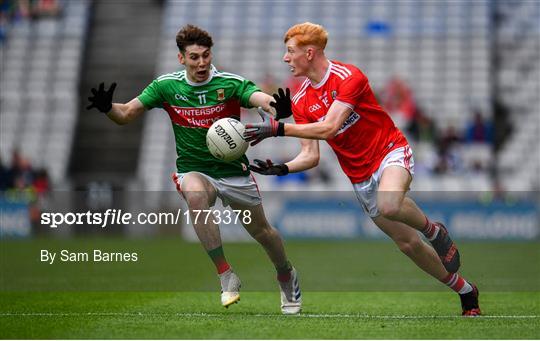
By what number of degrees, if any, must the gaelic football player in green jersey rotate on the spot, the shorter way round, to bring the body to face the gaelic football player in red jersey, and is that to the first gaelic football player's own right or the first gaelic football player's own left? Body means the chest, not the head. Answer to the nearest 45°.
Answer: approximately 90° to the first gaelic football player's own left

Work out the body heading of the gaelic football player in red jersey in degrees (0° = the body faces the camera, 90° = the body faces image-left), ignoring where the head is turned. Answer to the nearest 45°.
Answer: approximately 45°

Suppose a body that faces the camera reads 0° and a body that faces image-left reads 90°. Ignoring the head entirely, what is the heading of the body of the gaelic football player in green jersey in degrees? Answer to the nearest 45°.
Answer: approximately 0°

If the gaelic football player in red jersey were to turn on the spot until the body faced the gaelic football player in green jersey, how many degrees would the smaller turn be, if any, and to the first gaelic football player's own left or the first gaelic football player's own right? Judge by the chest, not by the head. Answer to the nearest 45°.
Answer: approximately 45° to the first gaelic football player's own right
